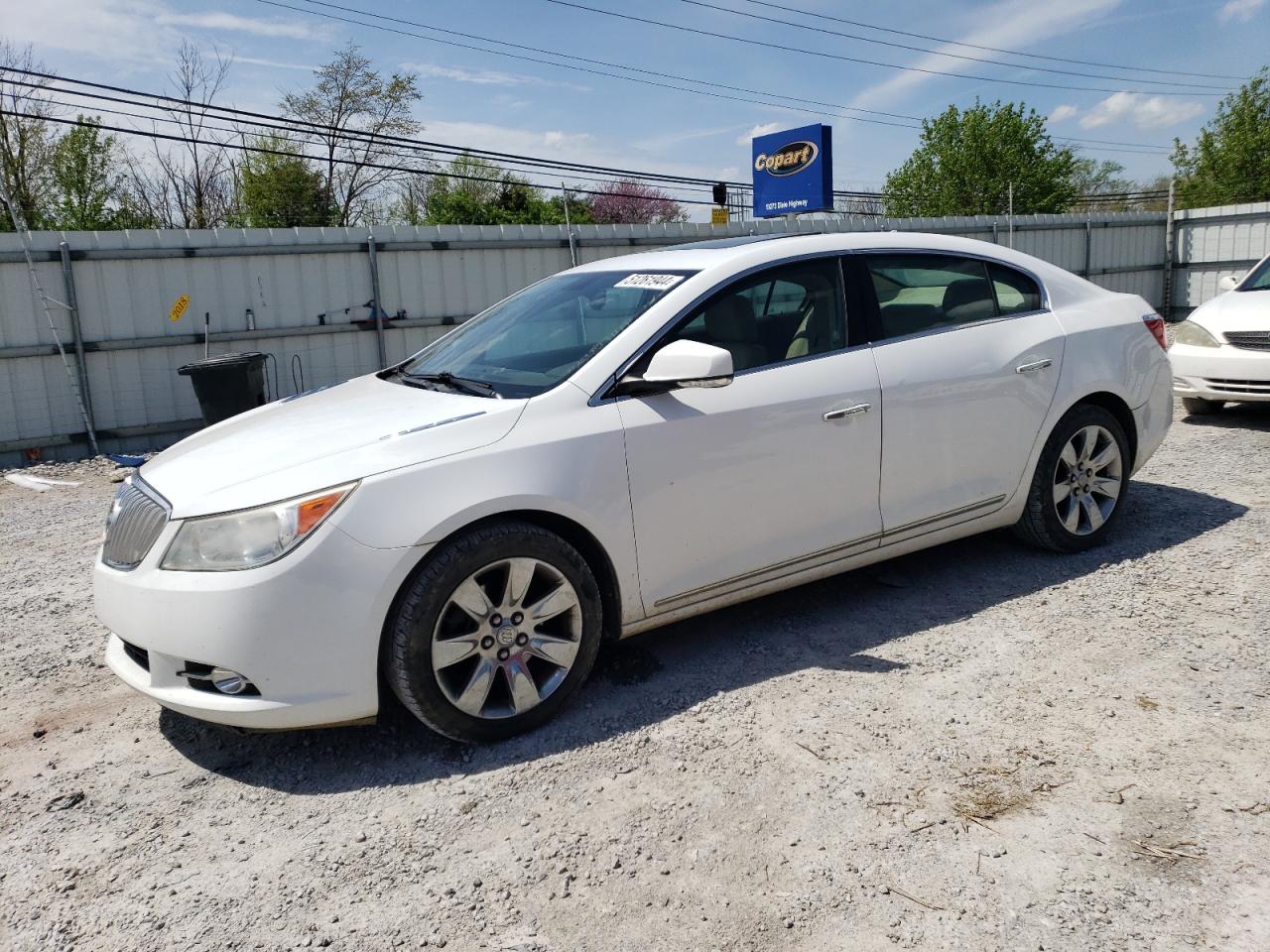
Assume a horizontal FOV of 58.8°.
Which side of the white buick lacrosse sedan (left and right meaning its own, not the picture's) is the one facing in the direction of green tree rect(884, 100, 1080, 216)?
back

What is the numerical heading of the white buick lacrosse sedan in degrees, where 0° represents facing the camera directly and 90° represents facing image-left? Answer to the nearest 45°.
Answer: approximately 45°

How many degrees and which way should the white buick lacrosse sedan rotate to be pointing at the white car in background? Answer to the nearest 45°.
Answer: approximately 180°

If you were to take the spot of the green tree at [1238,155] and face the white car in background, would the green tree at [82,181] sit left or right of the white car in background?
right

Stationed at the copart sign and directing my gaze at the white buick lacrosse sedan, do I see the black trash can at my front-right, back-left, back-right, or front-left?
front-right

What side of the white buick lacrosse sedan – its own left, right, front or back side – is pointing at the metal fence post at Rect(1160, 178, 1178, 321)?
back

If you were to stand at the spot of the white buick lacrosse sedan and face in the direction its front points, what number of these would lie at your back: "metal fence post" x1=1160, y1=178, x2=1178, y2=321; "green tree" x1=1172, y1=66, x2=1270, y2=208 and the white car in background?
3

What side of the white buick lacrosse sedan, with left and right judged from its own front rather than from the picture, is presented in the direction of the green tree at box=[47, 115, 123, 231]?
right

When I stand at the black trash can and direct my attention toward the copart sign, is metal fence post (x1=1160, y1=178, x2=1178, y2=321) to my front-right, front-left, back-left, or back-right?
front-right

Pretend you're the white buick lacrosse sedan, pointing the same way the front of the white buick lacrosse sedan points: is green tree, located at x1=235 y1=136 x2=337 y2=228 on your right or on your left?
on your right

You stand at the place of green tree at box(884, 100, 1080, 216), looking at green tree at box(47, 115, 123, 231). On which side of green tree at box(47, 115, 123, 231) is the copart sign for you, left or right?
left

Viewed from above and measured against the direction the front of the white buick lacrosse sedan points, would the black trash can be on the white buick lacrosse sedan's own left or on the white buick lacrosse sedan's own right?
on the white buick lacrosse sedan's own right

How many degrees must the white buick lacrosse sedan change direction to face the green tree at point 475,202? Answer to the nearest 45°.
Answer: approximately 135° to its right

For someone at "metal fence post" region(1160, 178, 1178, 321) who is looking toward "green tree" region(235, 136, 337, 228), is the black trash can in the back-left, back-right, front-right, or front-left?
front-left

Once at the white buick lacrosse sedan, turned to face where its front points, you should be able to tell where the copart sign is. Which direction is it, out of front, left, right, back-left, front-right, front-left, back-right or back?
back-right
